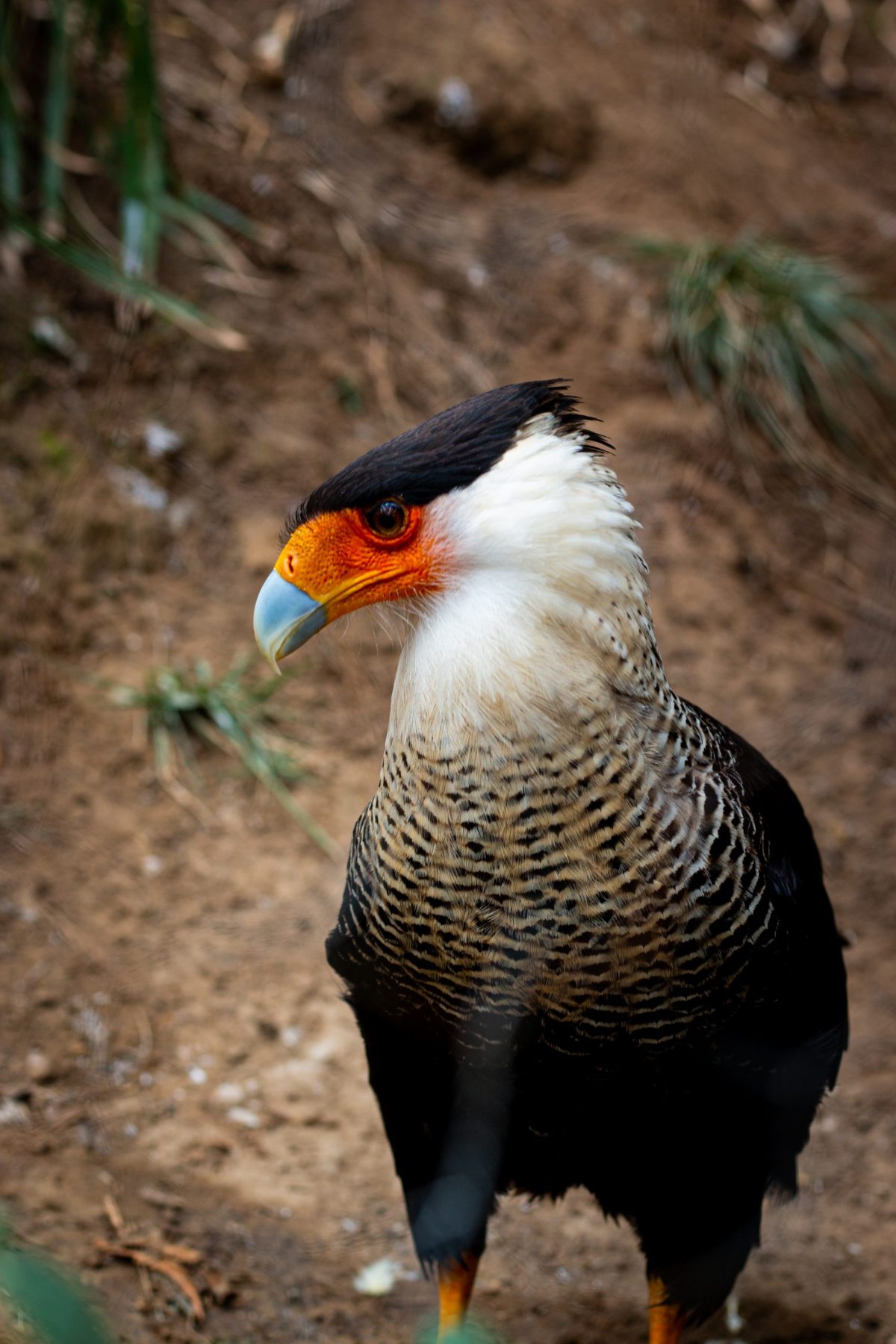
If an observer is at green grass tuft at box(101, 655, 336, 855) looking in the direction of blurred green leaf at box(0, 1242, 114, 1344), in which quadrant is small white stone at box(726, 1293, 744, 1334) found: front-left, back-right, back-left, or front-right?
front-left

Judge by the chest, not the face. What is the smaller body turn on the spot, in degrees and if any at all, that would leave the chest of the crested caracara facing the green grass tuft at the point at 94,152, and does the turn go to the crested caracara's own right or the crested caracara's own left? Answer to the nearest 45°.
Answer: approximately 90° to the crested caracara's own right

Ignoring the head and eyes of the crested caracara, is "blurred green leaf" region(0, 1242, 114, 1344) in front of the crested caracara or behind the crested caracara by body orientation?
in front

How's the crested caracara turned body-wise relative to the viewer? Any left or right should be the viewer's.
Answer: facing the viewer and to the left of the viewer

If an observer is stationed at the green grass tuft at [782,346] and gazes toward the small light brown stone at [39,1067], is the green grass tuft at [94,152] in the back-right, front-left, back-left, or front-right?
front-right

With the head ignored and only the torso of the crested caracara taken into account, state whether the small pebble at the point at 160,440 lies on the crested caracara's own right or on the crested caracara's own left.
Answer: on the crested caracara's own right
